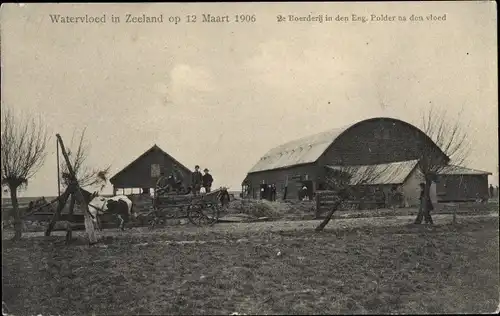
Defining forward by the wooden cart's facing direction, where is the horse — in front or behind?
in front

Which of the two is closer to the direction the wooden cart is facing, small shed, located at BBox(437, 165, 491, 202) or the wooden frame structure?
the wooden frame structure

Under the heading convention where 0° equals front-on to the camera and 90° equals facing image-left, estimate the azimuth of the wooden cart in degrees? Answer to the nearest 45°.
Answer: approximately 90°

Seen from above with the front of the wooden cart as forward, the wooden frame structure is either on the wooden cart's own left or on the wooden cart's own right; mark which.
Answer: on the wooden cart's own left

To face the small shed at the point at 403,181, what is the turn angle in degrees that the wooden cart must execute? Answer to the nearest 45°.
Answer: approximately 135° to its right

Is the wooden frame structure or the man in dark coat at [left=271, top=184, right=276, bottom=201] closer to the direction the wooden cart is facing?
the wooden frame structure

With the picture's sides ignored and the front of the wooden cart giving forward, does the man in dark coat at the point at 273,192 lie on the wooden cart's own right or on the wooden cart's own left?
on the wooden cart's own right

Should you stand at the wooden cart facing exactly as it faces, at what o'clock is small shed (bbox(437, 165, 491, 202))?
The small shed is roughly at 5 o'clock from the wooden cart.

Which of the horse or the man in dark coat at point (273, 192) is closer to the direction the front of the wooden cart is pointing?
the horse
